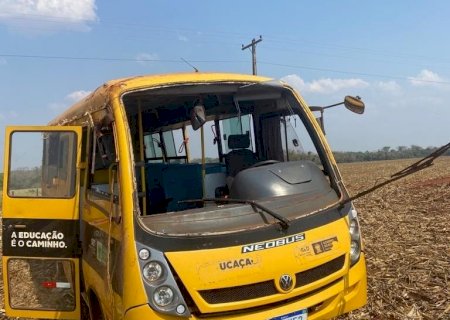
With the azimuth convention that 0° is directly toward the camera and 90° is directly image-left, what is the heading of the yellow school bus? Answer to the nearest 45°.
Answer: approximately 315°
